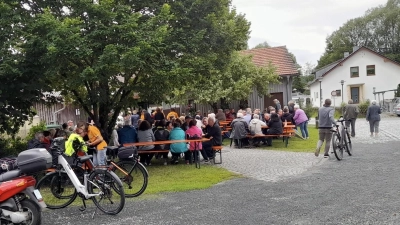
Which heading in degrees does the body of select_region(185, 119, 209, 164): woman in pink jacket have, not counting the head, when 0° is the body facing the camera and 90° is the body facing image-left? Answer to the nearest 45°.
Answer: approximately 180°

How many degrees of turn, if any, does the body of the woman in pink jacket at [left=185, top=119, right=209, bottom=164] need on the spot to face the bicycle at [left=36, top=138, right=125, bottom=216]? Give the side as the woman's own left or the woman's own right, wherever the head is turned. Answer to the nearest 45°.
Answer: approximately 180°

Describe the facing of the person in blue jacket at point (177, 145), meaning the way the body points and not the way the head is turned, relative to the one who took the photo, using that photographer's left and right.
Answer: facing away from the viewer

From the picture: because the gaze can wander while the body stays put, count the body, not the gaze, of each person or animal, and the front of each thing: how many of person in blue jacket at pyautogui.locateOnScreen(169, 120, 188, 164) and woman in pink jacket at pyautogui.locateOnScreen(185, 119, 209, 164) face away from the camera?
2

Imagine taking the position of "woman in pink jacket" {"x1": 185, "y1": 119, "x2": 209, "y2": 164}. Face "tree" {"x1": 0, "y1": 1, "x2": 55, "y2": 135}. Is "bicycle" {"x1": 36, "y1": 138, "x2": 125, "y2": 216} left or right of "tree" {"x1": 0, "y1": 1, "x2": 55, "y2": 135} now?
left

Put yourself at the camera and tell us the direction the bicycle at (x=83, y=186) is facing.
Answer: facing away from the viewer and to the left of the viewer

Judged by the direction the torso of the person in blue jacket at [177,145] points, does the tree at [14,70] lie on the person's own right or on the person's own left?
on the person's own left
